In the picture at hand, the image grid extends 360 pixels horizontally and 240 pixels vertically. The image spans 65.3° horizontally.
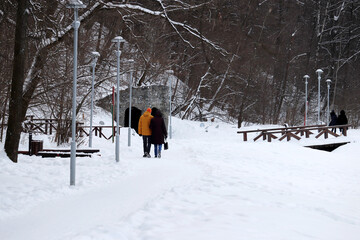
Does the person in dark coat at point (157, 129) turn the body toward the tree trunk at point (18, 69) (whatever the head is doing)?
no

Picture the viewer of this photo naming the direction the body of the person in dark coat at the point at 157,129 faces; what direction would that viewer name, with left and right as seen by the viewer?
facing away from the viewer

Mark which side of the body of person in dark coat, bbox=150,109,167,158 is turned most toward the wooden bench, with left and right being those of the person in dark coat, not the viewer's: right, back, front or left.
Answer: left

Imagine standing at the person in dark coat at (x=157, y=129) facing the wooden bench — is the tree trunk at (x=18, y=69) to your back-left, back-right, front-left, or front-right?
front-left

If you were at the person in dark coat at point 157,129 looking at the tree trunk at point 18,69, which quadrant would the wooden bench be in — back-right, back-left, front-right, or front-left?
front-right
